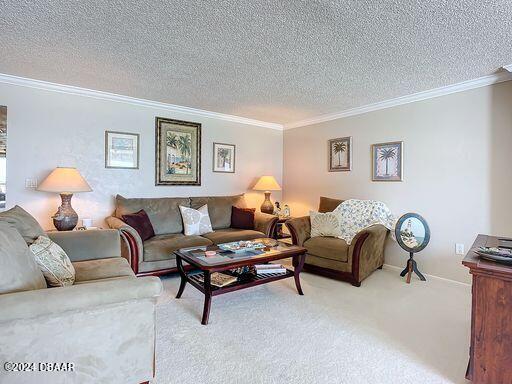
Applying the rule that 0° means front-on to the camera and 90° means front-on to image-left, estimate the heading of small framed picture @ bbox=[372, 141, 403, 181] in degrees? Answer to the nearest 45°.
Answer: approximately 45°

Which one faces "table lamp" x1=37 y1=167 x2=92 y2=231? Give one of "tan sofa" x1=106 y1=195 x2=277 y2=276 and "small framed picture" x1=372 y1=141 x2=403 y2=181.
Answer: the small framed picture

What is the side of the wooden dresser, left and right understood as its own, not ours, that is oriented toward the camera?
left

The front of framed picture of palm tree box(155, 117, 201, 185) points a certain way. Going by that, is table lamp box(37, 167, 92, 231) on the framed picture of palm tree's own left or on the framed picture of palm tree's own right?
on the framed picture of palm tree's own right

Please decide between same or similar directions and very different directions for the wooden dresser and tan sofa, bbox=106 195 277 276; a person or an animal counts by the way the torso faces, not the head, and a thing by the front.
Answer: very different directions
